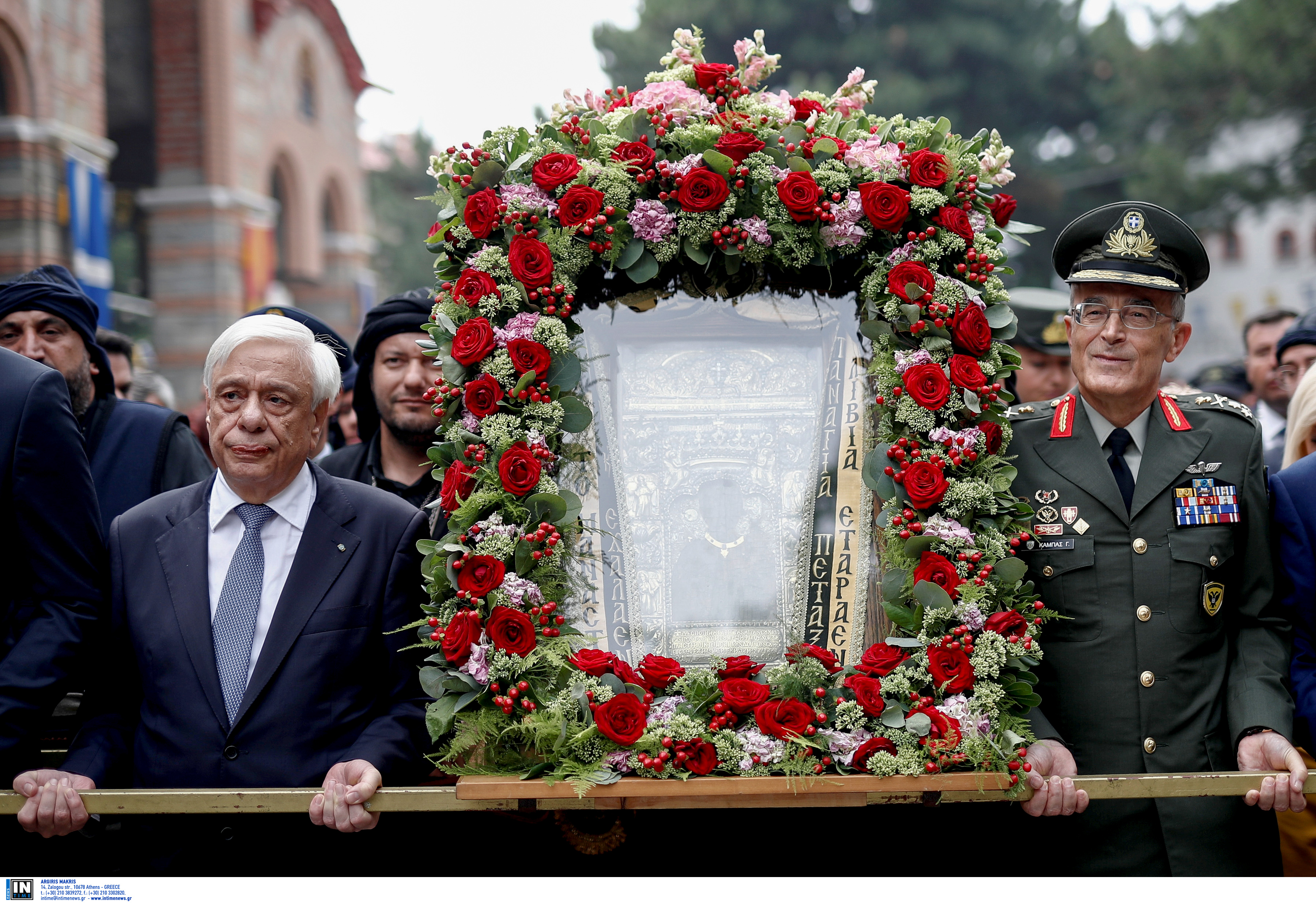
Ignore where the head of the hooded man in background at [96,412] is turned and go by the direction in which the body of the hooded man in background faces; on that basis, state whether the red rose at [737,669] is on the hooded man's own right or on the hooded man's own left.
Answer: on the hooded man's own left

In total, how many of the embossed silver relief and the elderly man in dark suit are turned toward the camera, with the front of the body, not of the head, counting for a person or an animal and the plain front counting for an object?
2

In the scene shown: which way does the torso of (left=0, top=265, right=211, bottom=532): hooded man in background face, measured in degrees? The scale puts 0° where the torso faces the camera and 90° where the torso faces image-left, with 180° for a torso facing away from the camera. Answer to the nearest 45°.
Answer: approximately 45°

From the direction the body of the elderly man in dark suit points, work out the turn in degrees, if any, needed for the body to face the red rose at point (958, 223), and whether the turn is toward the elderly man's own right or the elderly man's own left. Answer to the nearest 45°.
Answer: approximately 90° to the elderly man's own left

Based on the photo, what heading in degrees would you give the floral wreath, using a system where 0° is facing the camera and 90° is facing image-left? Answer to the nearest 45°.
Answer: approximately 0°

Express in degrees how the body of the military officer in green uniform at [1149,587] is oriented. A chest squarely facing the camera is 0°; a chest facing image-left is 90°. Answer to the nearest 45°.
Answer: approximately 0°

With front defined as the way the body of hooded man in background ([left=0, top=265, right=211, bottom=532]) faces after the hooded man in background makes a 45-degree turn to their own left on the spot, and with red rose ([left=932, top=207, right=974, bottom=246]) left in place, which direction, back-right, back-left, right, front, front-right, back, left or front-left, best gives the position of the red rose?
front-left
